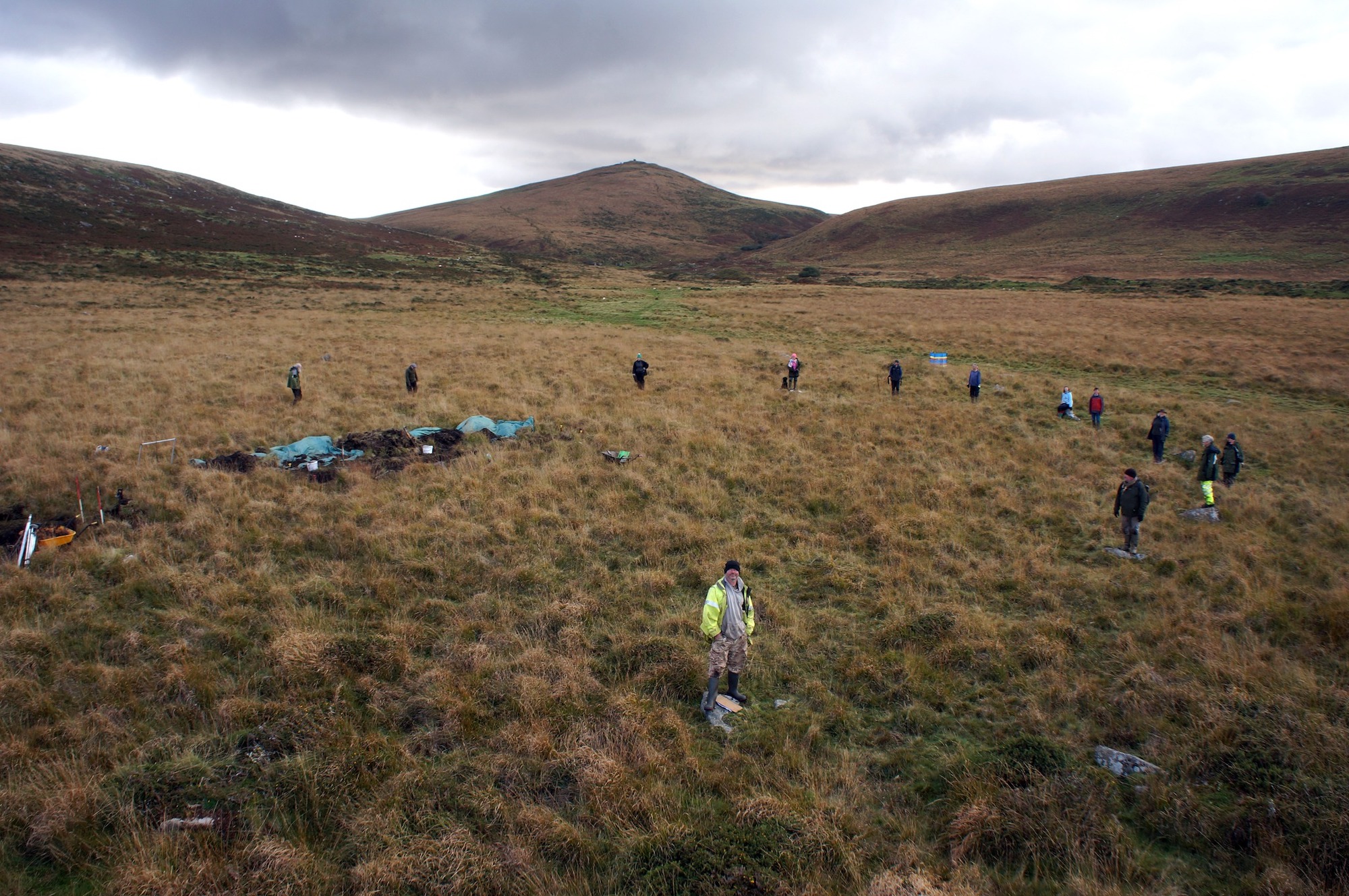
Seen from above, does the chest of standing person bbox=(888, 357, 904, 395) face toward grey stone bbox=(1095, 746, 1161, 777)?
yes

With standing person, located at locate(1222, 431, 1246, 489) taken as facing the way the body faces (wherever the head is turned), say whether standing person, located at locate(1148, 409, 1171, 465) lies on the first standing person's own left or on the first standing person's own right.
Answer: on the first standing person's own right

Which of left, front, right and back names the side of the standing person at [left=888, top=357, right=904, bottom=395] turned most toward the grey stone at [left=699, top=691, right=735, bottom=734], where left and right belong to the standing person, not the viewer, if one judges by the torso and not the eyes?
front

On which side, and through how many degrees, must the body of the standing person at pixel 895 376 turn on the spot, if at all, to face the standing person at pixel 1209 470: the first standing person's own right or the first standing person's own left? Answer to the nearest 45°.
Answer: approximately 45° to the first standing person's own left

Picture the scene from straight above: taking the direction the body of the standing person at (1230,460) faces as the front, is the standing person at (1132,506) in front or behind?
in front

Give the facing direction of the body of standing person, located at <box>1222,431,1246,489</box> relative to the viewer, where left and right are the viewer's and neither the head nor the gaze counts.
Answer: facing the viewer and to the left of the viewer

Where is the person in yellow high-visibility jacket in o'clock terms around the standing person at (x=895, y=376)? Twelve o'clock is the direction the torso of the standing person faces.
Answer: The person in yellow high-visibility jacket is roughly at 12 o'clock from the standing person.

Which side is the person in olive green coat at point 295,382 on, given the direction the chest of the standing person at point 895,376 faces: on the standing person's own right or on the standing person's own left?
on the standing person's own right

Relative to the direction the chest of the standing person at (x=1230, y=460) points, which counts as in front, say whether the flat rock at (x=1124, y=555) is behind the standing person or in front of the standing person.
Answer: in front

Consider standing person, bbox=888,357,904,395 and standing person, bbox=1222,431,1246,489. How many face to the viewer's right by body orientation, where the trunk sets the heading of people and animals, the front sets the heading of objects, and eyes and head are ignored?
0

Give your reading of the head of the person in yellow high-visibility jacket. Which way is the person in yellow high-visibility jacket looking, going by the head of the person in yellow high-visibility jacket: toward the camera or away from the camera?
toward the camera

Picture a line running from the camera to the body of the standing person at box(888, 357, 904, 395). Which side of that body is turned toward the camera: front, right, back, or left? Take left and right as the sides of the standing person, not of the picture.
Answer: front

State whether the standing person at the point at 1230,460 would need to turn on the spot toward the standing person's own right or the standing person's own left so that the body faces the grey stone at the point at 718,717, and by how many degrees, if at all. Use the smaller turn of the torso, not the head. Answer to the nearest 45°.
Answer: approximately 45° to the standing person's own left
